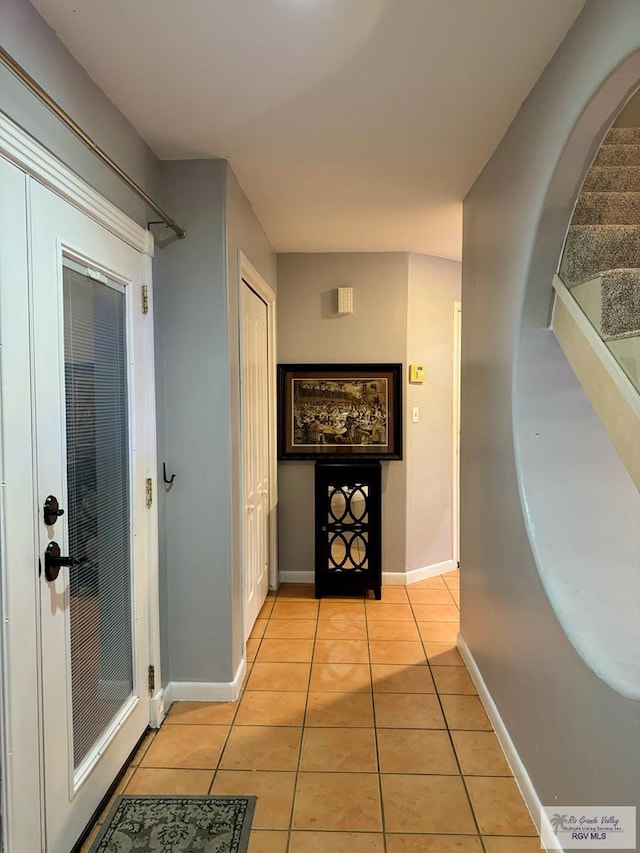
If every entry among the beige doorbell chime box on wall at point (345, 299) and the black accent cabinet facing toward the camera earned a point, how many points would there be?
2

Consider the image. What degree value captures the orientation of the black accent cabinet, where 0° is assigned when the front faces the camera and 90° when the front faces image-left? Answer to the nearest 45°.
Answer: approximately 0°

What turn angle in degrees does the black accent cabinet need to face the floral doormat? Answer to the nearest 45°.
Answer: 0° — it already faces it

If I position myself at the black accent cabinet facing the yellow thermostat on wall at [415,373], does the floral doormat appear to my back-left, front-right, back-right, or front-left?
back-right

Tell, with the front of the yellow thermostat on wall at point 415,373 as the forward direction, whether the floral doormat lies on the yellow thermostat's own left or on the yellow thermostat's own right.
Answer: on the yellow thermostat's own right

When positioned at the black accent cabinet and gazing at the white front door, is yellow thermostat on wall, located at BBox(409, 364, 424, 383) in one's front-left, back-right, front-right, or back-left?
back-left
